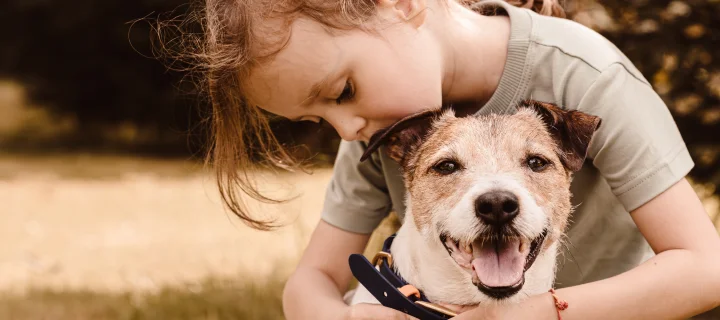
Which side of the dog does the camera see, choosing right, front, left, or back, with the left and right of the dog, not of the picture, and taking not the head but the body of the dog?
front

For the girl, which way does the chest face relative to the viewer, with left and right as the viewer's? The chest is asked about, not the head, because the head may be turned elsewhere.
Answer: facing the viewer and to the left of the viewer
